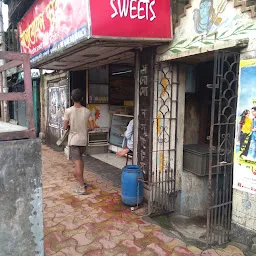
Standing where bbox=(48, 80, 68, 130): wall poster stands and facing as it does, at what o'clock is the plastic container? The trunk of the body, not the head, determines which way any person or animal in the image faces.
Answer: The plastic container is roughly at 10 o'clock from the wall poster.

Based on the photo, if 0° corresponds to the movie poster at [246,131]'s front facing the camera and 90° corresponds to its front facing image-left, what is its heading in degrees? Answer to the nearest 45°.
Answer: approximately 45°

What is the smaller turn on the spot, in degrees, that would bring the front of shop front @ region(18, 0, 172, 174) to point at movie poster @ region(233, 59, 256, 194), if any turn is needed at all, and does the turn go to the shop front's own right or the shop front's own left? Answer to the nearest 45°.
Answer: approximately 90° to the shop front's own left

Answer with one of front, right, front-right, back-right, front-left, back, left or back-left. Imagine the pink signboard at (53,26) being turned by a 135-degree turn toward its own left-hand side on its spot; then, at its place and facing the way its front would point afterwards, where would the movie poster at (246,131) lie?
front-right

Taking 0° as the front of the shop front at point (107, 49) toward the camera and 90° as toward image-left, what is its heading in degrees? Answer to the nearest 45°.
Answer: approximately 45°

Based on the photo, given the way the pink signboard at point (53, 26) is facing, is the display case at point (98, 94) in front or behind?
behind

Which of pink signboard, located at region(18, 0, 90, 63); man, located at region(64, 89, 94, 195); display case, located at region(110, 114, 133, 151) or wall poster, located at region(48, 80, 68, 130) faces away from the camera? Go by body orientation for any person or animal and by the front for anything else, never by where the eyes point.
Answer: the man
